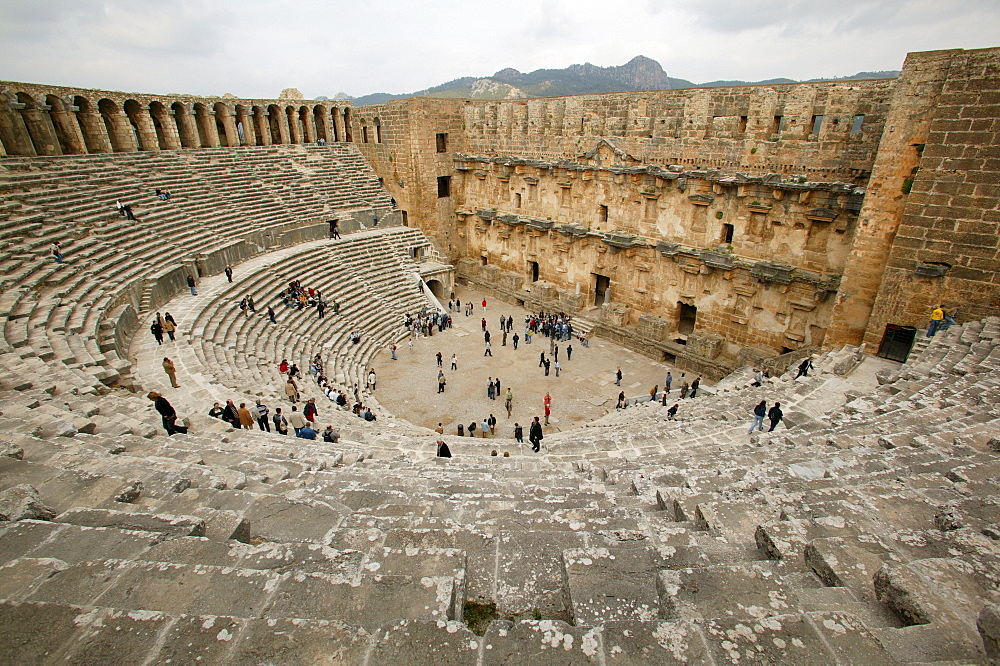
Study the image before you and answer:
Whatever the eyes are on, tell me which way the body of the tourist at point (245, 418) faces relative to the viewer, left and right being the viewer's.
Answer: facing away from the viewer and to the right of the viewer

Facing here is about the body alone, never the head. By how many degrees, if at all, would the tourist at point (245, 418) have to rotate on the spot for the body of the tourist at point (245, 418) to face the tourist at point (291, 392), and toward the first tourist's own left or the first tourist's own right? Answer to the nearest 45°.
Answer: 0° — they already face them

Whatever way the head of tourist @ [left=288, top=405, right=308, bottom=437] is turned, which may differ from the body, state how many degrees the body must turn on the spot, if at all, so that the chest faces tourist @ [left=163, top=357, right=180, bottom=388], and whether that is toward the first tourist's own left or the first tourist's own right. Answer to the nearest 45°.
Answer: approximately 90° to the first tourist's own left

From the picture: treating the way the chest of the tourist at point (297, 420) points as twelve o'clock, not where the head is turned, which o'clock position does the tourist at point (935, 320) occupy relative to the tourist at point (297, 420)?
the tourist at point (935, 320) is roughly at 2 o'clock from the tourist at point (297, 420).

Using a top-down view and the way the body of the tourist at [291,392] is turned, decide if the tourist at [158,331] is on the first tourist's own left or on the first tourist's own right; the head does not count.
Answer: on the first tourist's own left

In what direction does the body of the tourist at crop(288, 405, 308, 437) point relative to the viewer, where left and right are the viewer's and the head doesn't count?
facing away from the viewer and to the right of the viewer

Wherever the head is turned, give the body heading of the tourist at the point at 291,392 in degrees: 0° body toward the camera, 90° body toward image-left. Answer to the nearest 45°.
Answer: approximately 225°
